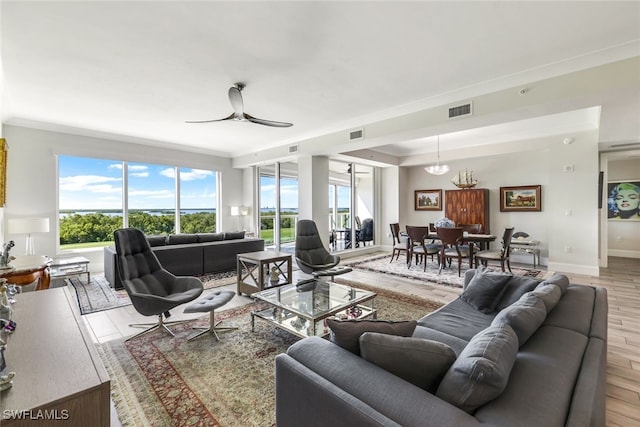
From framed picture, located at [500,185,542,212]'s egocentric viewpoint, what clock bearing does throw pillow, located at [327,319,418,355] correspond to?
The throw pillow is roughly at 12 o'clock from the framed picture.

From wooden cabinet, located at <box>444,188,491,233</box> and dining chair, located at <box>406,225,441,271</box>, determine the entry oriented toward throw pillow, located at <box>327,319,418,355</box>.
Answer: the wooden cabinet

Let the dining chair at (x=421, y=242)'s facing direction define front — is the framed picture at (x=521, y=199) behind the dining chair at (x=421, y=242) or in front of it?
in front

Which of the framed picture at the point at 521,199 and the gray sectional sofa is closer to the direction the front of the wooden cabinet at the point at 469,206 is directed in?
the gray sectional sofa

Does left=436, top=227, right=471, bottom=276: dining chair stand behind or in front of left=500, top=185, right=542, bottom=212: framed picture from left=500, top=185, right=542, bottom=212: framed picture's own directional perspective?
in front

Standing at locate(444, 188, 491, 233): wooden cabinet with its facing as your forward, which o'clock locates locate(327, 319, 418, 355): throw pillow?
The throw pillow is roughly at 12 o'clock from the wooden cabinet.

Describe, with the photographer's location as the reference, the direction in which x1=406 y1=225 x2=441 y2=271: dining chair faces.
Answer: facing away from the viewer and to the right of the viewer

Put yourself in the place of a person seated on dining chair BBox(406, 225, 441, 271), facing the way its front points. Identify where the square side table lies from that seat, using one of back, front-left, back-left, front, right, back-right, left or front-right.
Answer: back
